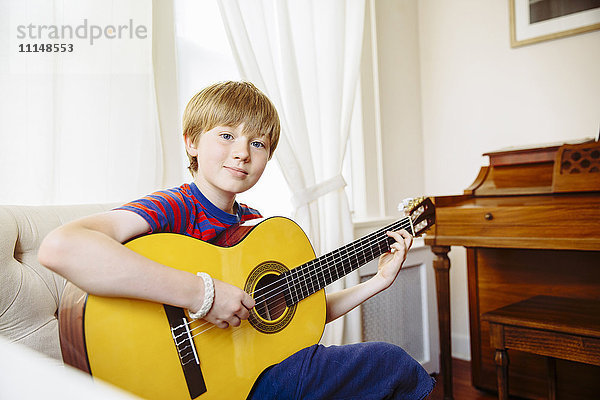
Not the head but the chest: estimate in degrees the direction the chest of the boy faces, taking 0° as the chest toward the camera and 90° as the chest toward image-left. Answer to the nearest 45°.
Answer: approximately 315°

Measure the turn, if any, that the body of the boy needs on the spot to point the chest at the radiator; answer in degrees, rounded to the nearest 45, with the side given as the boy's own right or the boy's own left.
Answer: approximately 90° to the boy's own left

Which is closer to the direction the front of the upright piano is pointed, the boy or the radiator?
the boy

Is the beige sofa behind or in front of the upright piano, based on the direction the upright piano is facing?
in front

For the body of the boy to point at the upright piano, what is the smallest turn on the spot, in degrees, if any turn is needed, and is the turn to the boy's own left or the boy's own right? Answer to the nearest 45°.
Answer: approximately 90° to the boy's own left

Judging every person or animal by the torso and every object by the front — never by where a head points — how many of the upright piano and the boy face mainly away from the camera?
0

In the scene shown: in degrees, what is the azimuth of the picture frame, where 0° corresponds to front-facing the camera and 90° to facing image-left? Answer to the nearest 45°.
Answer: approximately 45°
